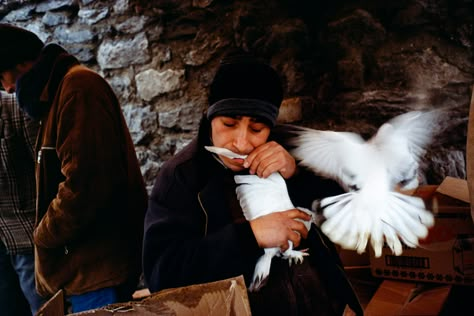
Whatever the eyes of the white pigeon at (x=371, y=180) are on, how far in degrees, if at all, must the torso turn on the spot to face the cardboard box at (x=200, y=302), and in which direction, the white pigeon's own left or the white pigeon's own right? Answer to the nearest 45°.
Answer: approximately 135° to the white pigeon's own left

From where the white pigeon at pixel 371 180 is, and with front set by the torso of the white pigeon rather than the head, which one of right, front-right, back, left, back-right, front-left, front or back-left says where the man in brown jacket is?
left

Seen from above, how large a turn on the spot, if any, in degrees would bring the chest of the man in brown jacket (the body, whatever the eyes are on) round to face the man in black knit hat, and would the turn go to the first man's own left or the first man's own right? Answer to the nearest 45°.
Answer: approximately 135° to the first man's own left

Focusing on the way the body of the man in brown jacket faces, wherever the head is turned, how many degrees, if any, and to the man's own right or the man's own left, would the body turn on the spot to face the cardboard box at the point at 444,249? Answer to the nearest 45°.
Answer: approximately 135° to the man's own left

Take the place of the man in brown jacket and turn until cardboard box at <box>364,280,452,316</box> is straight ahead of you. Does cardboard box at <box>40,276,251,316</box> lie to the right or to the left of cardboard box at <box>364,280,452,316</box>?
right

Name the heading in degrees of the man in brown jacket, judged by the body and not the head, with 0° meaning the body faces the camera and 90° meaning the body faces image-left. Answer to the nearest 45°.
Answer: approximately 90°

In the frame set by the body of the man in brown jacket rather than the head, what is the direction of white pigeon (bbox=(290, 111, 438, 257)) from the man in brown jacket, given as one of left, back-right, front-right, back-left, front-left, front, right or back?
back-left

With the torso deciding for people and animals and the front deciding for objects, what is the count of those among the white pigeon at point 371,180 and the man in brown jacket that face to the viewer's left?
1

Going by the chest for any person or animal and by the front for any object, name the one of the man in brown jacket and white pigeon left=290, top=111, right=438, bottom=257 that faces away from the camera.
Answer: the white pigeon

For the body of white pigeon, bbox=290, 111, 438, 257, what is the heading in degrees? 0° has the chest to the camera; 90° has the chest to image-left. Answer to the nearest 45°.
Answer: approximately 180°
